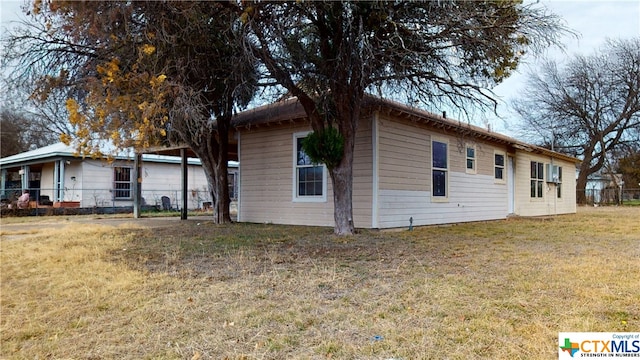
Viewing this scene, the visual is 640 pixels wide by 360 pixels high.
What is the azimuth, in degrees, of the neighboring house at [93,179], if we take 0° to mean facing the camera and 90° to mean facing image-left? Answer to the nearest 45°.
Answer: approximately 45°

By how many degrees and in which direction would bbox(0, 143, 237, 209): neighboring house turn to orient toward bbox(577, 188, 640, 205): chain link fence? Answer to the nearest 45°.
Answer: approximately 135° to its left

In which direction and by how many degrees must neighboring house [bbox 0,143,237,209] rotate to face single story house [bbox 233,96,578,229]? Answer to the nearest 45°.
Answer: approximately 90° to its left

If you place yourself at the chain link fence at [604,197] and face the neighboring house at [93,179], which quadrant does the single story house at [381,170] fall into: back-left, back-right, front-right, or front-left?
front-left

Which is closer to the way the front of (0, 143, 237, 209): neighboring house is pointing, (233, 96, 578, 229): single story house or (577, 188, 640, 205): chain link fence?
the single story house
